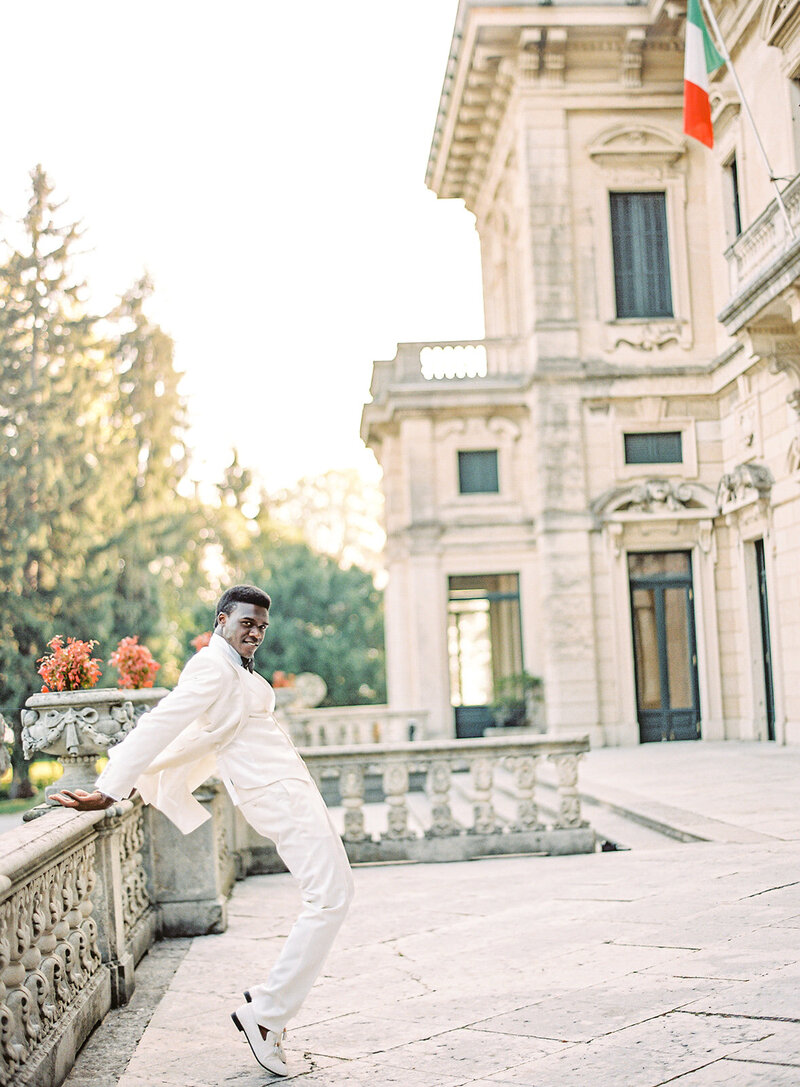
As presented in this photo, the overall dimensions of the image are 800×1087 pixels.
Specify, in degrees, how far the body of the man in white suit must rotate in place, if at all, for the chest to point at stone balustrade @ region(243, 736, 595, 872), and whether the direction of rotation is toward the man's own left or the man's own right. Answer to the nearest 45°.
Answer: approximately 90° to the man's own left

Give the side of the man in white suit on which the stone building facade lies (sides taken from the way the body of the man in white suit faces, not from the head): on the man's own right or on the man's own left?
on the man's own left
